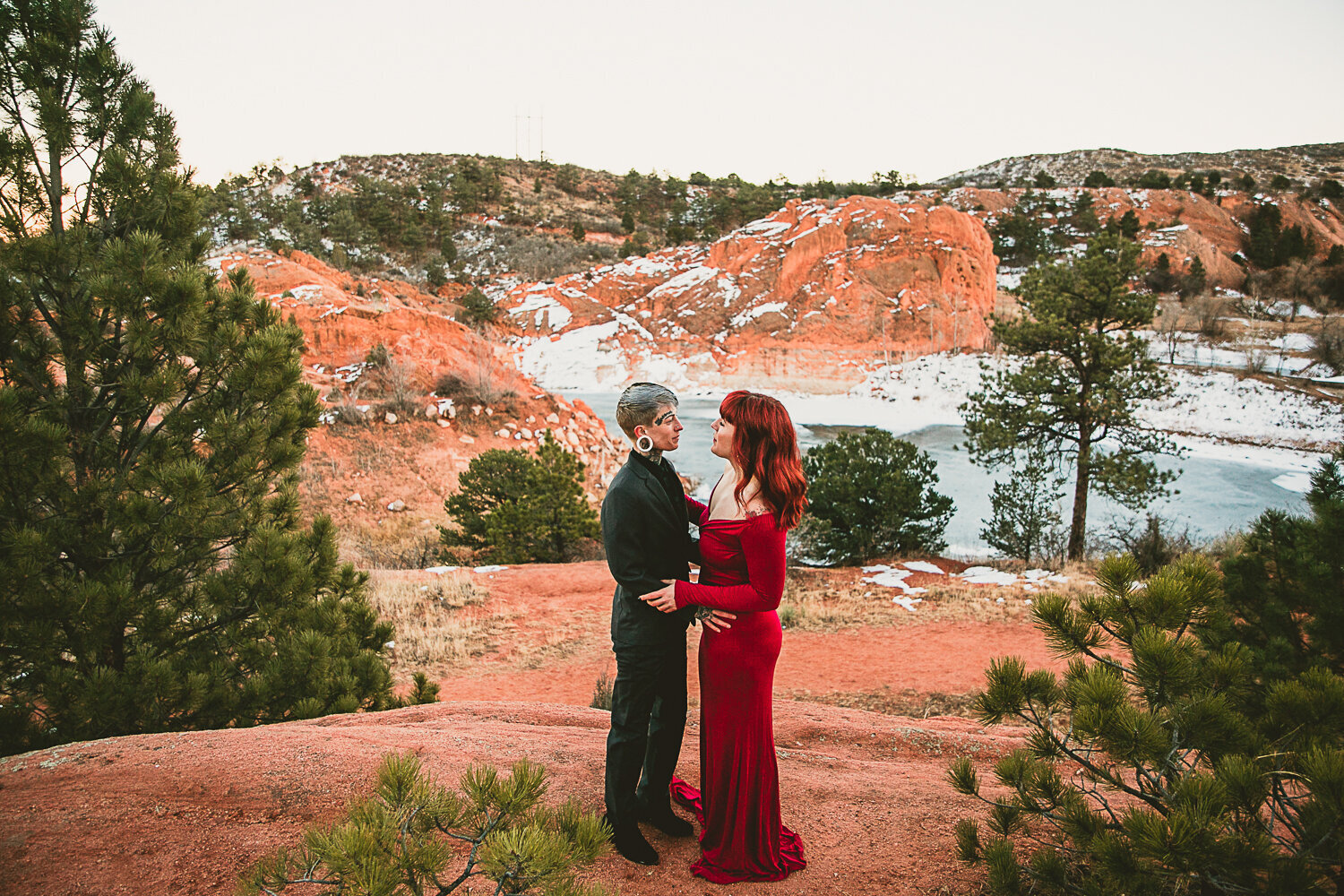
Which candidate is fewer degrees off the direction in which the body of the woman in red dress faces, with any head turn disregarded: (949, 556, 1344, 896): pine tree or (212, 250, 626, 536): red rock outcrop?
the red rock outcrop

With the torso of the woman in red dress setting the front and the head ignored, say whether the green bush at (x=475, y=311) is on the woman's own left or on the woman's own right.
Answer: on the woman's own right

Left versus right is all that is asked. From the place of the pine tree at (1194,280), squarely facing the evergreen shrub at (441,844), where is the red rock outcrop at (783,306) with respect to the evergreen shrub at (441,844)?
right

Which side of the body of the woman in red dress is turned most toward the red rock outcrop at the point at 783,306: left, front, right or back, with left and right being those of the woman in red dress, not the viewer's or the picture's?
right

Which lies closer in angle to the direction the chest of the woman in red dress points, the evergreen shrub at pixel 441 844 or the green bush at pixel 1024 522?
the evergreen shrub

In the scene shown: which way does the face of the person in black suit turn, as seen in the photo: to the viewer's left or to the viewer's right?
to the viewer's right

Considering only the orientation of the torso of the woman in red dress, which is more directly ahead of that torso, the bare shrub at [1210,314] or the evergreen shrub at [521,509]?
the evergreen shrub

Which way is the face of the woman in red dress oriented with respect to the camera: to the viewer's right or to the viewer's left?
to the viewer's left

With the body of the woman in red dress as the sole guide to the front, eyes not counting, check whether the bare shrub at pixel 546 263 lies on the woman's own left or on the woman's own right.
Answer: on the woman's own right

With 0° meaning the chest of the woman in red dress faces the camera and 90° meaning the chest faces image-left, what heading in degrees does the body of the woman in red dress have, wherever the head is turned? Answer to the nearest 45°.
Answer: approximately 90°
